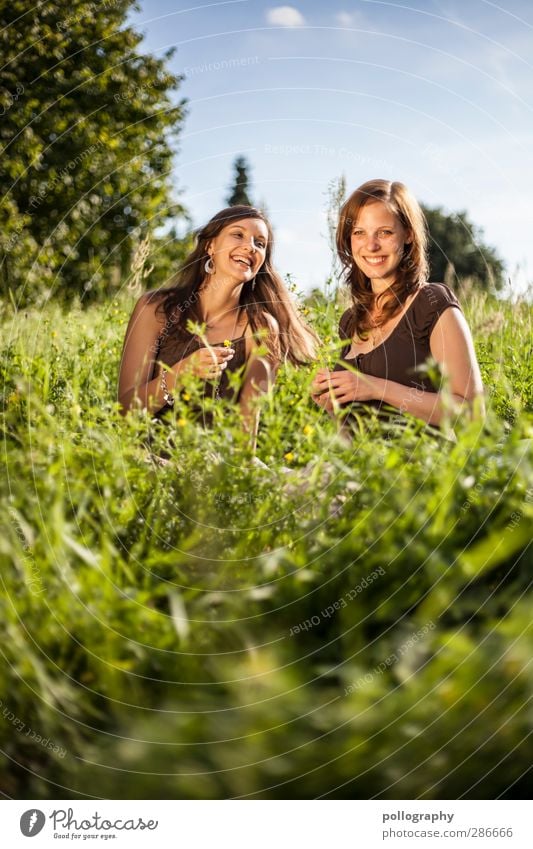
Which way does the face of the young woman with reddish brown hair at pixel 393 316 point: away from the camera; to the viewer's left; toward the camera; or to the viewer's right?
toward the camera

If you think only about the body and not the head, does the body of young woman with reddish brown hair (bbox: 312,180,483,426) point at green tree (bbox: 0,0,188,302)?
no

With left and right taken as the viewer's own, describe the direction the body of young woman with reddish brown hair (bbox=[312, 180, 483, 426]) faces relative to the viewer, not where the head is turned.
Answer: facing the viewer and to the left of the viewer
